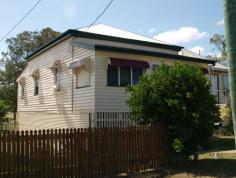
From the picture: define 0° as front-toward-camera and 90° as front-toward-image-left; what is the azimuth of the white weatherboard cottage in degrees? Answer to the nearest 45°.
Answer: approximately 315°

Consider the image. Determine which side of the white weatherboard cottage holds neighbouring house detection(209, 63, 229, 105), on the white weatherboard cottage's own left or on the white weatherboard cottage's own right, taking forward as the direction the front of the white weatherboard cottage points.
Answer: on the white weatherboard cottage's own left

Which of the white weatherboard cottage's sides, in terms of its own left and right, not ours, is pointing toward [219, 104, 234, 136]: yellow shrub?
left

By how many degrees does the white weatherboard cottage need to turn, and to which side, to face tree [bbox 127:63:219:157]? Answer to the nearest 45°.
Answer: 0° — it already faces it

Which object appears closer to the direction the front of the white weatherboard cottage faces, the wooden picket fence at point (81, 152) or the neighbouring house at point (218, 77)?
the wooden picket fence
